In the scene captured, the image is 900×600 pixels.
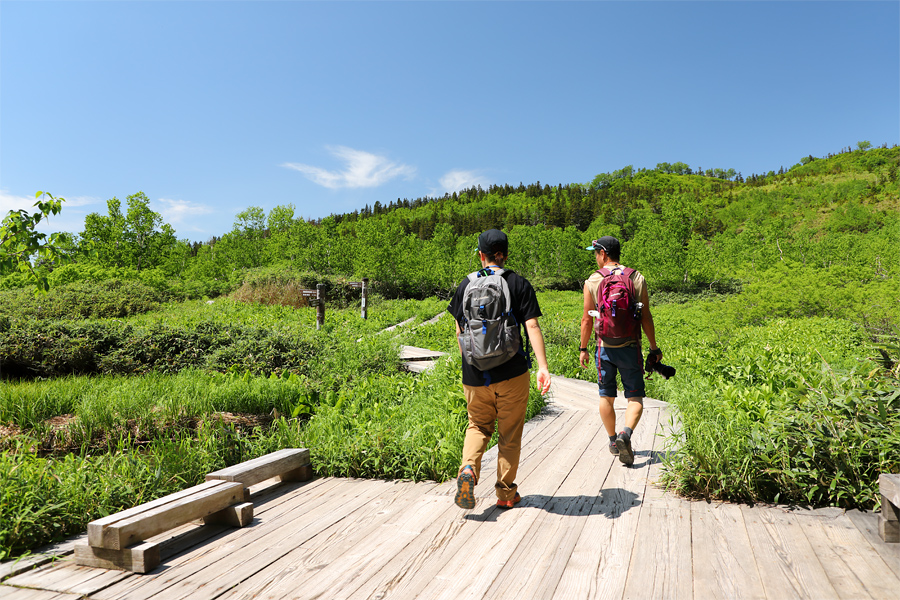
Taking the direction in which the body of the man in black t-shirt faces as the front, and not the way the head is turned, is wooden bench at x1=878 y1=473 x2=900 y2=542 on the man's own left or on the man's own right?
on the man's own right

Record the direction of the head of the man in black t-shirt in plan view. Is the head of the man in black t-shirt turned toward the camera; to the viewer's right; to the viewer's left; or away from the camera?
away from the camera

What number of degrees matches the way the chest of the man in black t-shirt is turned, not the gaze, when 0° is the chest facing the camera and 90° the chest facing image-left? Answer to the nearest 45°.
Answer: approximately 180°

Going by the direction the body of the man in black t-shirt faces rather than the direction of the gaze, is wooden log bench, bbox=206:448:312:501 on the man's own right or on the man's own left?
on the man's own left

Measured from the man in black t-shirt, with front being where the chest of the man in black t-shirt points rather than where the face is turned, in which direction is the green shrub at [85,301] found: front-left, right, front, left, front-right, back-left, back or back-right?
front-left

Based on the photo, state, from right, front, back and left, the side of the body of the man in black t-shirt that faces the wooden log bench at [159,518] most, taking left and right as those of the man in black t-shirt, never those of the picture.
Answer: left
